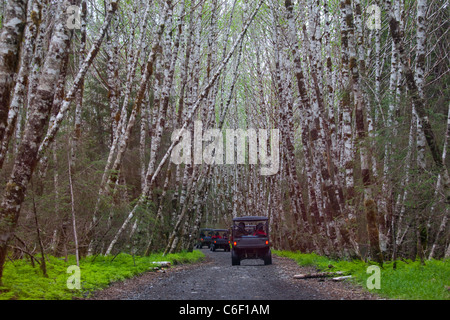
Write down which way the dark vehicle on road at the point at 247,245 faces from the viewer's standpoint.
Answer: facing away from the viewer
